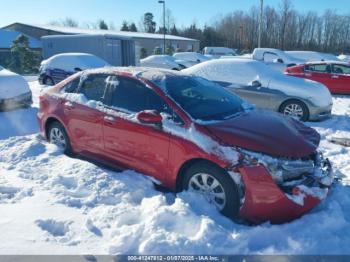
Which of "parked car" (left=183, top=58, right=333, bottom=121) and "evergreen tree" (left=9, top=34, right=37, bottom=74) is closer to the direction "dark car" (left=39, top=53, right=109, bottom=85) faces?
the parked car

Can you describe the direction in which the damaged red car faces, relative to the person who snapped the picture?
facing the viewer and to the right of the viewer

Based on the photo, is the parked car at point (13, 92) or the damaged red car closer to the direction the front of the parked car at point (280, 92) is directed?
the damaged red car

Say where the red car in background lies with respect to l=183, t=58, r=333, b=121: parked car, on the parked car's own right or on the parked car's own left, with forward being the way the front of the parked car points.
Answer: on the parked car's own left

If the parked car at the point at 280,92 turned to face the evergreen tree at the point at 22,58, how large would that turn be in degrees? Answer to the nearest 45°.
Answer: approximately 180°

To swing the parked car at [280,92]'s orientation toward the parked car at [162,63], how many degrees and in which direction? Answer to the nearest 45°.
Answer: approximately 180°

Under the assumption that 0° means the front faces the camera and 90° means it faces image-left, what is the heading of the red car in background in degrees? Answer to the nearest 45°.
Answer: approximately 270°
